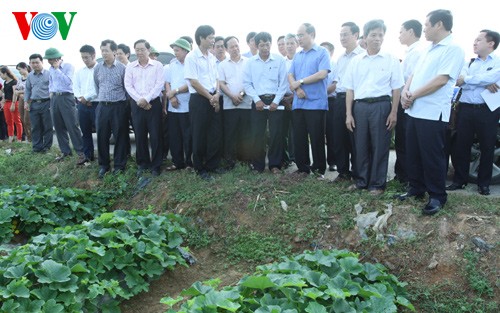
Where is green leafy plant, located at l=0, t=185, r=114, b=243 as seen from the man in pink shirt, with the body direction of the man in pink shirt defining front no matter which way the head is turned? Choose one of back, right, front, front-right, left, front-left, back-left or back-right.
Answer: front-right

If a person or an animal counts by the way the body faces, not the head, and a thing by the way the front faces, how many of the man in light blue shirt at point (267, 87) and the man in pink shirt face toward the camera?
2

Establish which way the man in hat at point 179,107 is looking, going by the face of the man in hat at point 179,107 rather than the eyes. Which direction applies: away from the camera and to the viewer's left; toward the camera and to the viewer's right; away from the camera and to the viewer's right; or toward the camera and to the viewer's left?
toward the camera and to the viewer's left

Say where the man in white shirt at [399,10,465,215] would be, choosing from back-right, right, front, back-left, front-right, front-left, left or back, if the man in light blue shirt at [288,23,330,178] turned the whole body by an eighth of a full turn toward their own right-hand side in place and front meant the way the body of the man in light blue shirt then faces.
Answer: back-left

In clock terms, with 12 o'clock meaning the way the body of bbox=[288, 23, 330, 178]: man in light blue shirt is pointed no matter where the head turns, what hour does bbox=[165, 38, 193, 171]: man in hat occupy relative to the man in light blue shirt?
The man in hat is roughly at 2 o'clock from the man in light blue shirt.

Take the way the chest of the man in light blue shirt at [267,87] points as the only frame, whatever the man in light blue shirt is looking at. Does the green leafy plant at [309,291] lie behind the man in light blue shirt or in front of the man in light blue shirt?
in front

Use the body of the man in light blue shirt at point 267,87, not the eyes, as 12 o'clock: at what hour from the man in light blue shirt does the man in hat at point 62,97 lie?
The man in hat is roughly at 4 o'clock from the man in light blue shirt.

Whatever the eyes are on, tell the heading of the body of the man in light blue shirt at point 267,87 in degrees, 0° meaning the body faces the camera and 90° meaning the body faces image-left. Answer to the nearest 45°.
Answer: approximately 0°

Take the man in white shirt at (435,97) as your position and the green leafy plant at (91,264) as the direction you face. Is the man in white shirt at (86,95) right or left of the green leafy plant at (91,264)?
right

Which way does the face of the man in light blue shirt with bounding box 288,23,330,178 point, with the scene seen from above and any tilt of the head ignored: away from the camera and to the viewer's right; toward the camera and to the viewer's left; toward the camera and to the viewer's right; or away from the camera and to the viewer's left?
toward the camera and to the viewer's left

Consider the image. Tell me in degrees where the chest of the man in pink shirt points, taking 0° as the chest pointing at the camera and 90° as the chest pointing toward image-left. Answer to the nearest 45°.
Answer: approximately 0°

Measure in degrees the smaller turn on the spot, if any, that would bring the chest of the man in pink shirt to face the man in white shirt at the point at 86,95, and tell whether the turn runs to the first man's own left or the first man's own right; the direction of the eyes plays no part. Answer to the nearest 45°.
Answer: approximately 135° to the first man's own right
